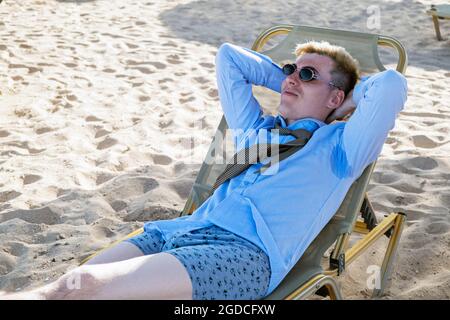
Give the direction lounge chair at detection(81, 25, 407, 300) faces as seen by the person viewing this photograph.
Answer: facing the viewer and to the left of the viewer

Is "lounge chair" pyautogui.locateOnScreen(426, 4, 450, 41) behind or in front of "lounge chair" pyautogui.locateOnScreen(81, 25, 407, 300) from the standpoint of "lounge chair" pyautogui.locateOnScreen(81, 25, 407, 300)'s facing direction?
behind

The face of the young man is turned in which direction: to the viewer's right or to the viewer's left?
to the viewer's left
